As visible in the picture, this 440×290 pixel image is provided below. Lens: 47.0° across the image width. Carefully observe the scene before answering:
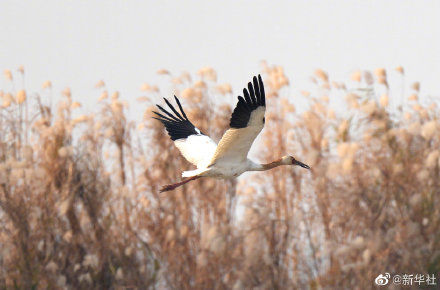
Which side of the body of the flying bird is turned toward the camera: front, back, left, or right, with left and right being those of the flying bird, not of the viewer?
right
